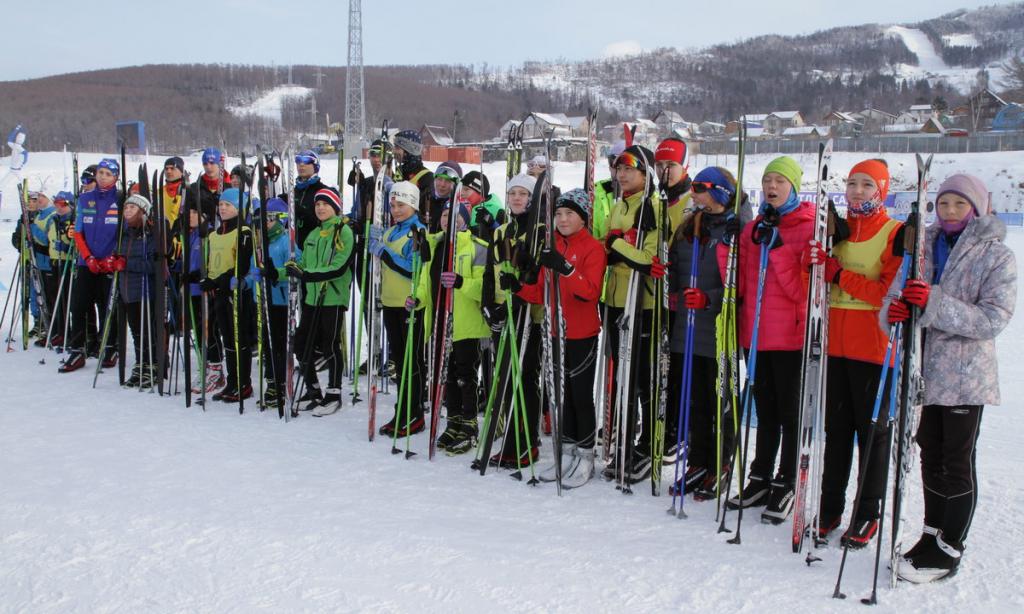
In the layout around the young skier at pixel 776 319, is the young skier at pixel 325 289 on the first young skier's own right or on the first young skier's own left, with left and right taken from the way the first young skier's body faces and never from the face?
on the first young skier's own right

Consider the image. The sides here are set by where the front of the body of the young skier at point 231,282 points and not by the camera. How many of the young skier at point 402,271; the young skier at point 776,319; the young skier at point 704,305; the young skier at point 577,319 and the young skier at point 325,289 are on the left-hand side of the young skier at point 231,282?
5

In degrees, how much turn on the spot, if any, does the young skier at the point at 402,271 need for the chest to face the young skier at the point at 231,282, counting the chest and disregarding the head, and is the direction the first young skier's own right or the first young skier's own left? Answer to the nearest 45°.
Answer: approximately 90° to the first young skier's own right

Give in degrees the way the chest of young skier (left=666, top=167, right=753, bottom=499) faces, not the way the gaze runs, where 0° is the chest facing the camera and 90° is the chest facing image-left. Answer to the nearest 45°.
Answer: approximately 45°

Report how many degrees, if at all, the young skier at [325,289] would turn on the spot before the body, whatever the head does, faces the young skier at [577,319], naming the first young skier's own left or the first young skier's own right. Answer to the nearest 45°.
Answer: approximately 90° to the first young skier's own left
